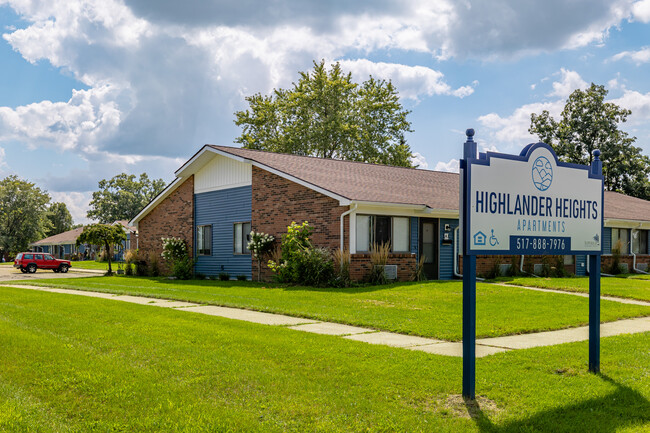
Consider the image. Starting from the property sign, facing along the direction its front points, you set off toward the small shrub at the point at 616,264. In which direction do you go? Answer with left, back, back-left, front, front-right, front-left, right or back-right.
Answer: back-left

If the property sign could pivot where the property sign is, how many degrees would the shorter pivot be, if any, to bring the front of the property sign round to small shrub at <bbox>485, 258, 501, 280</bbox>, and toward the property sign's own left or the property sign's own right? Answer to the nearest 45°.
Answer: approximately 135° to the property sign's own left

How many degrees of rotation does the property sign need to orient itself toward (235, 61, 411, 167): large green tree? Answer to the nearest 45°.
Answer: approximately 135° to its left

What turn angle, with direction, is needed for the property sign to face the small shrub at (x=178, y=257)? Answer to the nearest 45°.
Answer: approximately 180°

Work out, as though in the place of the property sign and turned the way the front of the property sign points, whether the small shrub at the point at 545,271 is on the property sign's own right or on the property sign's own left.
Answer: on the property sign's own left

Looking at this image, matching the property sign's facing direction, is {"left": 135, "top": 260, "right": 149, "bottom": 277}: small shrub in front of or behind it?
behind

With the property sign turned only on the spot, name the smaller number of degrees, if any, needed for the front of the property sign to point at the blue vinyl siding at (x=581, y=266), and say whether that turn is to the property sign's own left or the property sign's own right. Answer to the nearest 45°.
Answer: approximately 135° to the property sign's own left

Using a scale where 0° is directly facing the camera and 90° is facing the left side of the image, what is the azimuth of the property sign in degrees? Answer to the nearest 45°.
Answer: approximately 315°

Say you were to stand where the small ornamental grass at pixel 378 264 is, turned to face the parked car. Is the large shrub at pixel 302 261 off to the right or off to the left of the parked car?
left

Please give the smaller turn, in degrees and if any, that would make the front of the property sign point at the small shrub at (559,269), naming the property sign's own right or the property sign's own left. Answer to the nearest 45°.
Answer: approximately 135° to the property sign's own left

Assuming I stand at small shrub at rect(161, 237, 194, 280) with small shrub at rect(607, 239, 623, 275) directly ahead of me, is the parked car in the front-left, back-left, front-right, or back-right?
back-left
